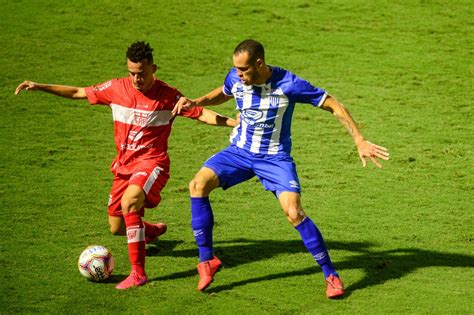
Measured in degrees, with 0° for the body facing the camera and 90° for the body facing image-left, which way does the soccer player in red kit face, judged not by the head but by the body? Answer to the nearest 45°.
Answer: approximately 0°

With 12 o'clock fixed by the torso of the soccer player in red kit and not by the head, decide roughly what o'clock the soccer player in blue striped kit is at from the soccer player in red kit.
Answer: The soccer player in blue striped kit is roughly at 10 o'clock from the soccer player in red kit.

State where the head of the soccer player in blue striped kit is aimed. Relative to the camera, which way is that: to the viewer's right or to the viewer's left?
to the viewer's left
